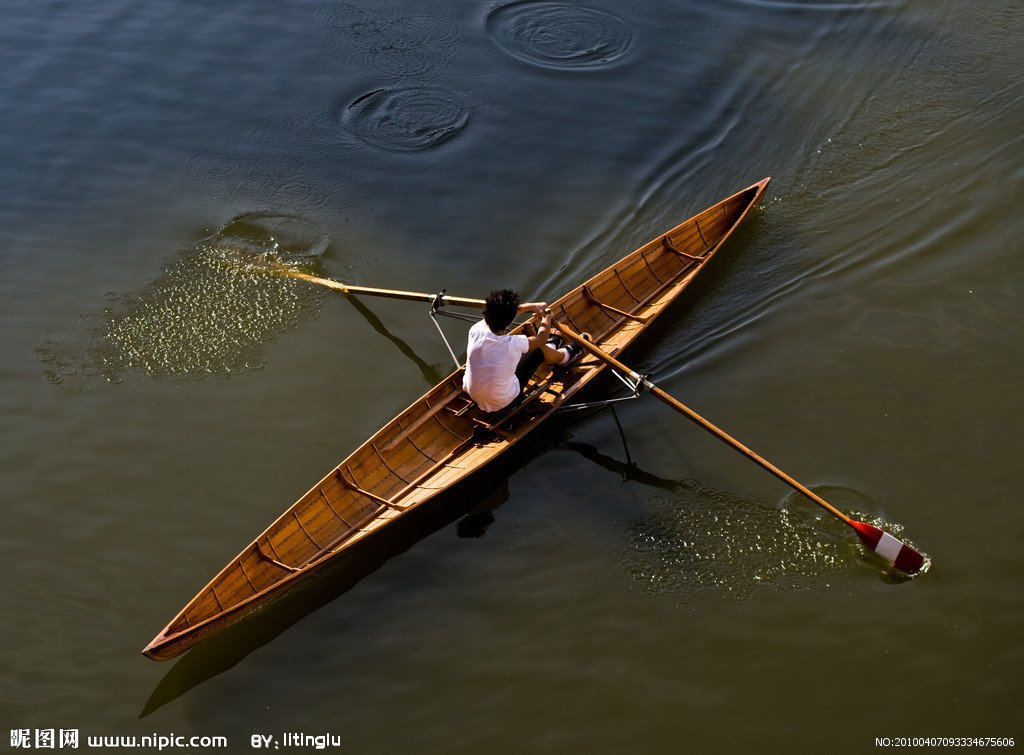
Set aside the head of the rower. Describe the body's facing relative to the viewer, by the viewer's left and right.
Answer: facing away from the viewer and to the right of the viewer
